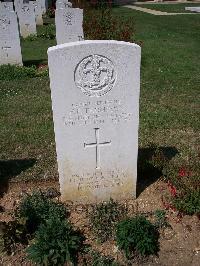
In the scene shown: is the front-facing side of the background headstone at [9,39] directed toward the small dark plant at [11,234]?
yes

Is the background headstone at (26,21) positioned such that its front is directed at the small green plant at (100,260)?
yes

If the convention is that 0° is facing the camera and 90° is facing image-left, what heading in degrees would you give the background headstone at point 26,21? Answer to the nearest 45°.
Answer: approximately 0°

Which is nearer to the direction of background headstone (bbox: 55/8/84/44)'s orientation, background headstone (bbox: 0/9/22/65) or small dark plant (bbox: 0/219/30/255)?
the small dark plant

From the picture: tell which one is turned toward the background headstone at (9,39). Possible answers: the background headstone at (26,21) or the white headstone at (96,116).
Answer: the background headstone at (26,21)

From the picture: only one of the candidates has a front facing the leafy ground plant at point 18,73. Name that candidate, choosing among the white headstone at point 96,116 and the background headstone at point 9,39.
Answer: the background headstone

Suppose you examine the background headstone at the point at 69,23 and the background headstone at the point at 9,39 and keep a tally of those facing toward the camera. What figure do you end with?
2

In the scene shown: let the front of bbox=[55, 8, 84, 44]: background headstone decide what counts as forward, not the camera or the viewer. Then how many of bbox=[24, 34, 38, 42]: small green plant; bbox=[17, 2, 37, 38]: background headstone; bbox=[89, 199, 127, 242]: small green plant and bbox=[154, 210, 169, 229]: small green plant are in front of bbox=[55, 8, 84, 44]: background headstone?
2

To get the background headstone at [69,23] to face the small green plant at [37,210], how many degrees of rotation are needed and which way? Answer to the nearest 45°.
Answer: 0° — it already faces it
